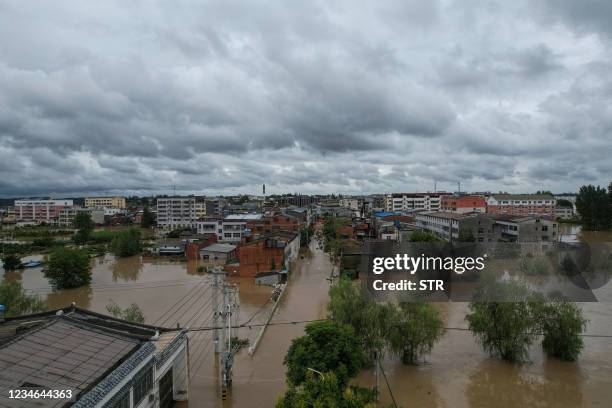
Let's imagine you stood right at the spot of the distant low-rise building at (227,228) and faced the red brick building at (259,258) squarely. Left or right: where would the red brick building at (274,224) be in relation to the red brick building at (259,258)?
left

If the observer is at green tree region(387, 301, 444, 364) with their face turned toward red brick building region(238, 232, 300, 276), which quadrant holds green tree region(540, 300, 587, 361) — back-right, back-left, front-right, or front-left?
back-right

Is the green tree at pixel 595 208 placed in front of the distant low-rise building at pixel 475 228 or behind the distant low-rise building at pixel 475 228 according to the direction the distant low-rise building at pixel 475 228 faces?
behind

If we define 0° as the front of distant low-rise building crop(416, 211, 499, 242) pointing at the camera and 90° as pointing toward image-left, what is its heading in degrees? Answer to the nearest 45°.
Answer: approximately 45°

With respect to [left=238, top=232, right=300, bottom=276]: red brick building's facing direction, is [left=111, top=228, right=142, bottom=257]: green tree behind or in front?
behind

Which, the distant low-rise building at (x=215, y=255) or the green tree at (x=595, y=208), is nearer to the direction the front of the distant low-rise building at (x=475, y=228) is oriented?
the distant low-rise building

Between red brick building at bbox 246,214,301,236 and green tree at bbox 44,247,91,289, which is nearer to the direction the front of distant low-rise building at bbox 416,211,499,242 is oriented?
the green tree
